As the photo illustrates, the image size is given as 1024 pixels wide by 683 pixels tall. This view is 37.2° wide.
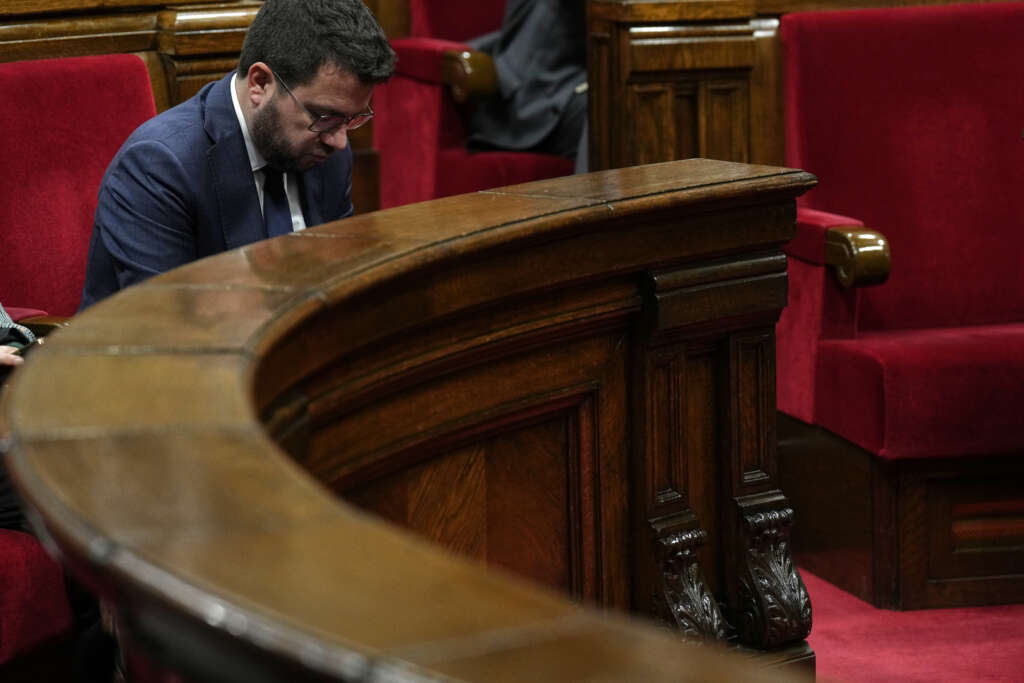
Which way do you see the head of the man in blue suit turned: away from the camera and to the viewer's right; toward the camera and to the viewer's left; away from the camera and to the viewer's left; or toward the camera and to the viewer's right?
toward the camera and to the viewer's right

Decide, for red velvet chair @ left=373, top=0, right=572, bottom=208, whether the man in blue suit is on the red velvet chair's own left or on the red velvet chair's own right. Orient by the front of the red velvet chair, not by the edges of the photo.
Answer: on the red velvet chair's own right

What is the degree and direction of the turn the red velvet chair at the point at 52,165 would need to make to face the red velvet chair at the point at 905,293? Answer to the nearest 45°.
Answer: approximately 45° to its left

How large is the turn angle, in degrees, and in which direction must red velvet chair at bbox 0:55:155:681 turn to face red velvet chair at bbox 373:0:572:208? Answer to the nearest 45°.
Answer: approximately 90° to its left

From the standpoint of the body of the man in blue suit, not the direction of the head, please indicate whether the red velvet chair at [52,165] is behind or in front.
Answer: behind

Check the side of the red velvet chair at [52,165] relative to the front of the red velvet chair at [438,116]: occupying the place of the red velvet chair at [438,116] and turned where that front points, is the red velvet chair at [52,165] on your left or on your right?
on your right

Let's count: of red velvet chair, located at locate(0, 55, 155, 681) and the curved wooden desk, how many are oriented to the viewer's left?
0

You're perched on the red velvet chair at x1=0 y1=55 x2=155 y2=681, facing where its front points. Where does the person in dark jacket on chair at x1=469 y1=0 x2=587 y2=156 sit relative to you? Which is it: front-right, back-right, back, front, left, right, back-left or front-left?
left

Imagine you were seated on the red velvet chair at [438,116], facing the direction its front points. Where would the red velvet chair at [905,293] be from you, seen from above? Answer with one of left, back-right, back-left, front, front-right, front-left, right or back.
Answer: front

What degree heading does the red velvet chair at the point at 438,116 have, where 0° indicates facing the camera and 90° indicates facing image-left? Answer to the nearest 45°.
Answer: approximately 315°

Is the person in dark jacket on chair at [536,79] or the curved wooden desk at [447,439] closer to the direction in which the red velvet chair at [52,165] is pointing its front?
the curved wooden desk
